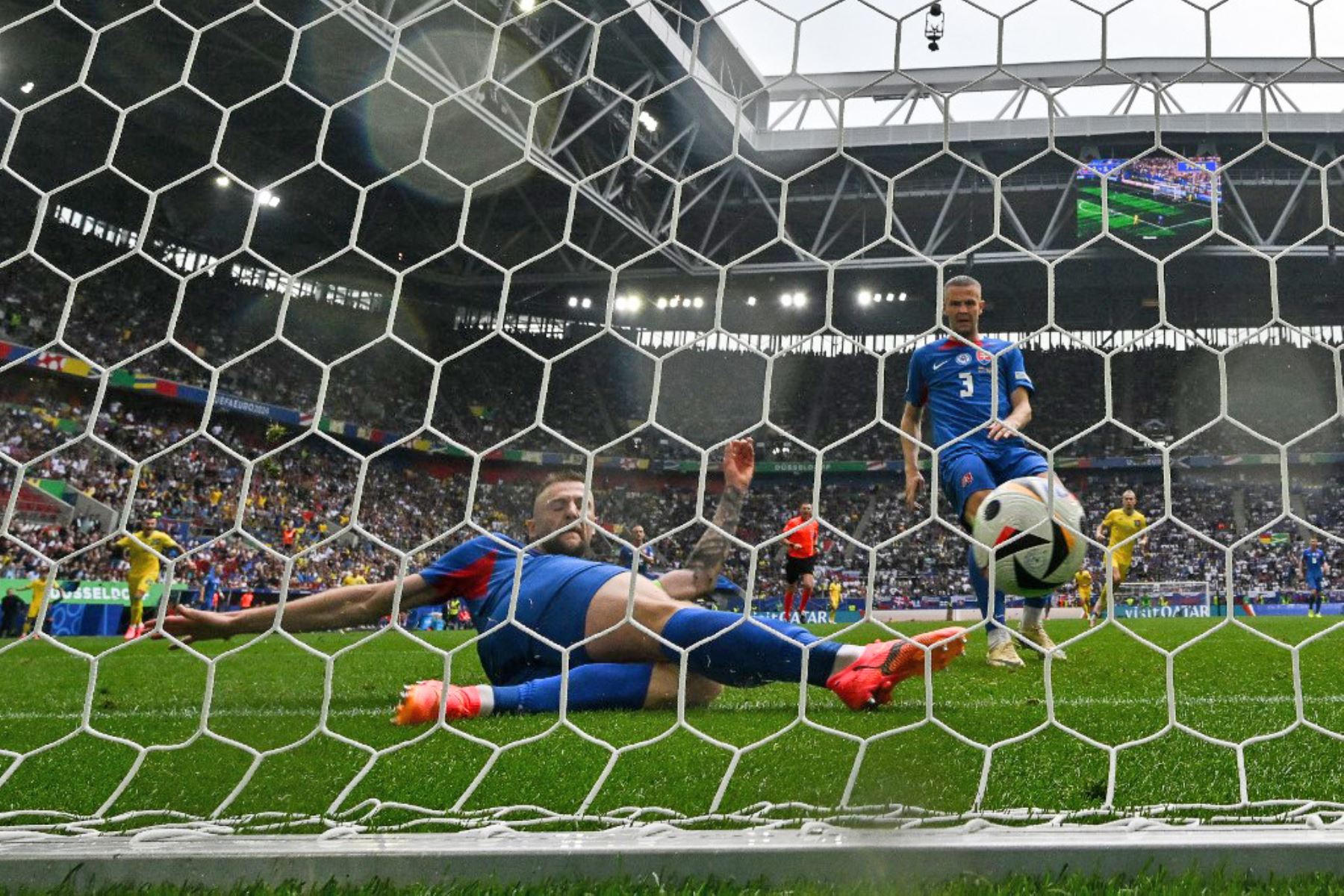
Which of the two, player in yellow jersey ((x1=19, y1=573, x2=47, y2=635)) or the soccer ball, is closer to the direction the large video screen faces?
the soccer ball

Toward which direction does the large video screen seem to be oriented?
toward the camera

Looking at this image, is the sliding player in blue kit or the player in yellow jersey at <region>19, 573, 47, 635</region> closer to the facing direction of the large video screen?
the sliding player in blue kit

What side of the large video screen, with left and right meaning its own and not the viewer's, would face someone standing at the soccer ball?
front

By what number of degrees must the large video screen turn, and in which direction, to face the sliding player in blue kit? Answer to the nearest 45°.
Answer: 0° — it already faces them
